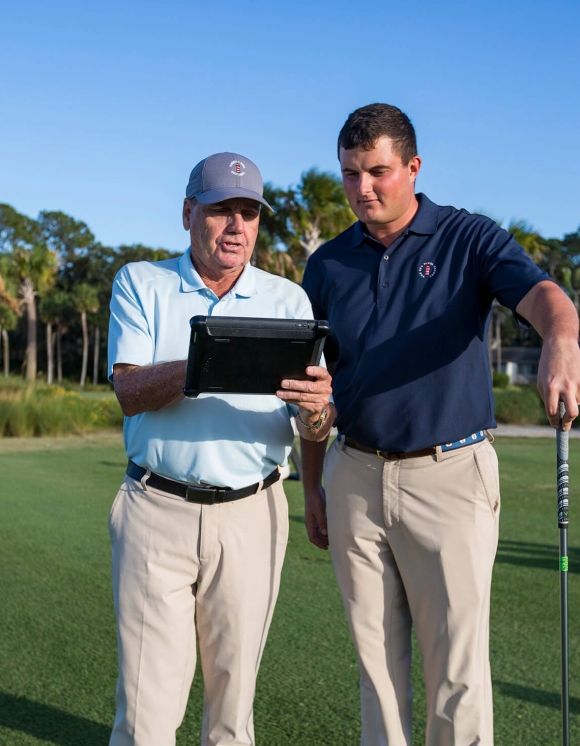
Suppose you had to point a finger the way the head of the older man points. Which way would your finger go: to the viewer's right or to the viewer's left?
to the viewer's right

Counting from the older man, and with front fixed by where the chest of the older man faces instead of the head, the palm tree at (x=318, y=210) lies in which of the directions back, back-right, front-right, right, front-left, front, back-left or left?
back

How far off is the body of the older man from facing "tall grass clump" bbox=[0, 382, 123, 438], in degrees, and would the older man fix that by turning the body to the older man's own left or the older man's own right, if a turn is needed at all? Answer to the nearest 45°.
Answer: approximately 180°

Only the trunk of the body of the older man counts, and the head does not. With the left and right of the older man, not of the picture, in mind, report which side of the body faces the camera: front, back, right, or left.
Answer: front

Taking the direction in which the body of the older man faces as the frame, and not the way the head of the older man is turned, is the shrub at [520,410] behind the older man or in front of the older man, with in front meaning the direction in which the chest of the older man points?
behind

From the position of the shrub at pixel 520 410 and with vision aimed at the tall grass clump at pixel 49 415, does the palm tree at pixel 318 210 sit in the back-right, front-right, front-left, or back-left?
front-right

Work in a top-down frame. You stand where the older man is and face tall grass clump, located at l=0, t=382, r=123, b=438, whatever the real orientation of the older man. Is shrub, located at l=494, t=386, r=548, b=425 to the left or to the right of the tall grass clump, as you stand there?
right
